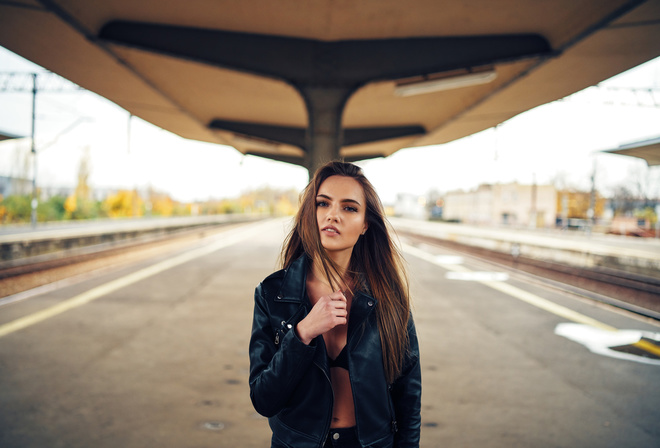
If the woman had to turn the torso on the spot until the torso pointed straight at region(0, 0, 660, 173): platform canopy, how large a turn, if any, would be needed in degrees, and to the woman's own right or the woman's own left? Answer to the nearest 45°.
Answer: approximately 180°

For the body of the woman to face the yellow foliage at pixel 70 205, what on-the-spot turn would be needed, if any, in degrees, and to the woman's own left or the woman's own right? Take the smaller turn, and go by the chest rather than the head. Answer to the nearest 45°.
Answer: approximately 135° to the woman's own right

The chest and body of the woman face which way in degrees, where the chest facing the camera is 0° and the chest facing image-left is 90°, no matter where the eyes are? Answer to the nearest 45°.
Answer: approximately 0°
